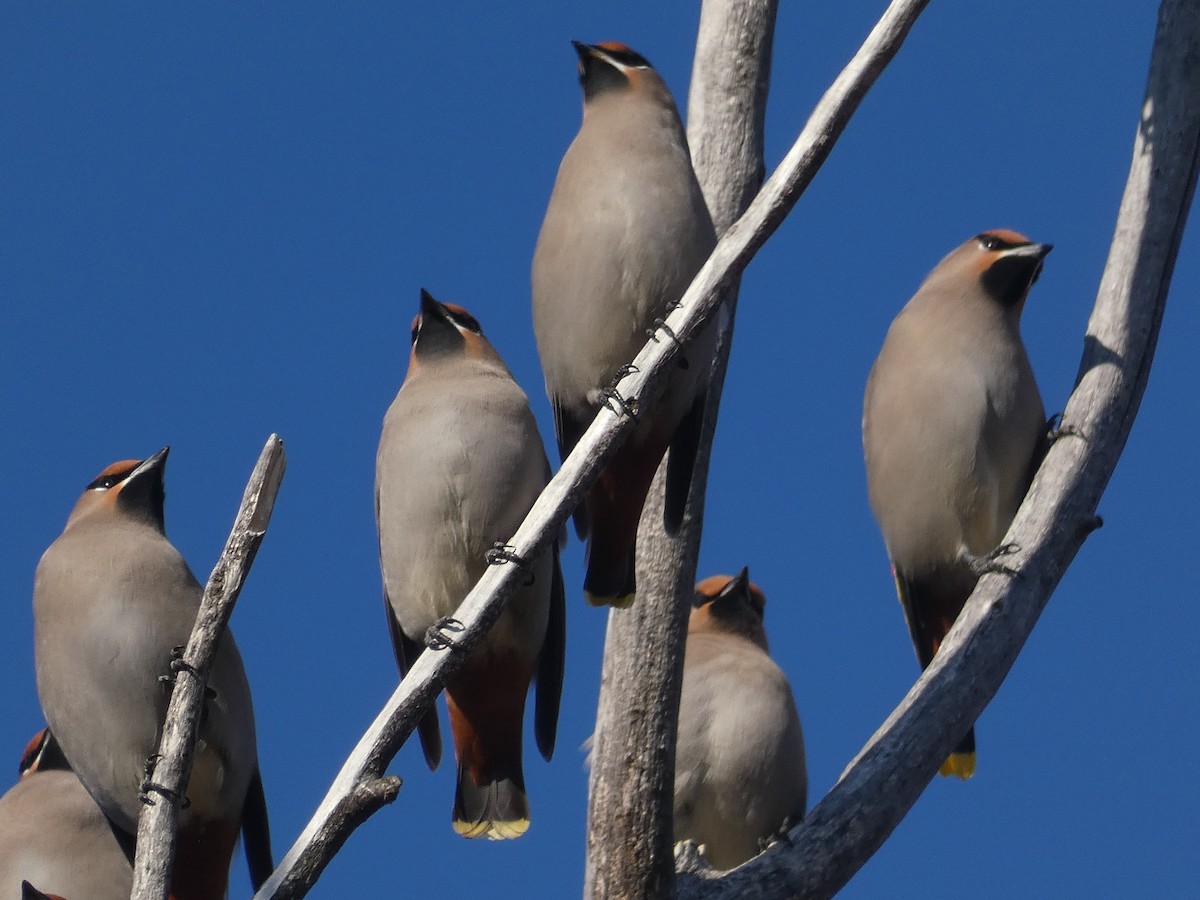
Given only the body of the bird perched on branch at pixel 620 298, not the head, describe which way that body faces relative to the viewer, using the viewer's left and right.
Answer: facing the viewer and to the left of the viewer

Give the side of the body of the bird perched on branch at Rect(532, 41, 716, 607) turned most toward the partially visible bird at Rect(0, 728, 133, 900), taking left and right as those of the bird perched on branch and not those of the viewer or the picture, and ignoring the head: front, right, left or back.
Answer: right

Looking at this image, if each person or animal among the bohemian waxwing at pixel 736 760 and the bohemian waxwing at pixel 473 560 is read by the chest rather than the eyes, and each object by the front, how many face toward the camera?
2

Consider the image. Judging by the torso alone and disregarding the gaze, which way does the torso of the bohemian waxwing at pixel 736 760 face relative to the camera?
toward the camera

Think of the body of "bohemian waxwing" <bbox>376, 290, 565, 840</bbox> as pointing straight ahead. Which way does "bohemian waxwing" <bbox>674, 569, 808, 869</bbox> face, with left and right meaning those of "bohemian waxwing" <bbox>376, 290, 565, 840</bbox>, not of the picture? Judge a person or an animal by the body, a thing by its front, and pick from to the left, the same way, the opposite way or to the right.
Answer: the same way

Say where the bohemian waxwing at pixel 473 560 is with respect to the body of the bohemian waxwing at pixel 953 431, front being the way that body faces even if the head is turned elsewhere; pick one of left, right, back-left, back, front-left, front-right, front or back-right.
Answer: right

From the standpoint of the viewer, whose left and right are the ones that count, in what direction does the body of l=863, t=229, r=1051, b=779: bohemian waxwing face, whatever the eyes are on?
facing the viewer and to the right of the viewer

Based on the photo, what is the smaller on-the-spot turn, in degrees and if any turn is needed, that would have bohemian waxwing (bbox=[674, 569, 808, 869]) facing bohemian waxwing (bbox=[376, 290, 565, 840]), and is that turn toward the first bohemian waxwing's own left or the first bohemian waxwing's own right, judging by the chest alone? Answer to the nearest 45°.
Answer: approximately 45° to the first bohemian waxwing's own right

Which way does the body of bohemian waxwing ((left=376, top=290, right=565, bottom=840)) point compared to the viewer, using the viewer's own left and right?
facing the viewer

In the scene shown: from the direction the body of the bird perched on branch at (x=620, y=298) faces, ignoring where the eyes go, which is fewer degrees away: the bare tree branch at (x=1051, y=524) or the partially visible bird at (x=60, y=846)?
the partially visible bird

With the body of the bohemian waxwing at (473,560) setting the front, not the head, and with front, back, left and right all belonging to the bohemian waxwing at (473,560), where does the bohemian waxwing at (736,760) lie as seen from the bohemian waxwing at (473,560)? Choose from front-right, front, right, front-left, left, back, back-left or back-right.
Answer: back-left
